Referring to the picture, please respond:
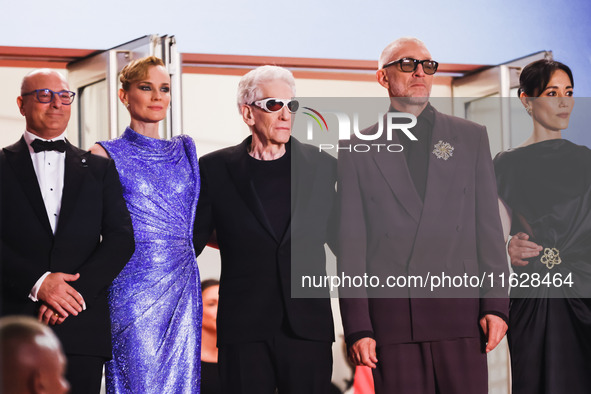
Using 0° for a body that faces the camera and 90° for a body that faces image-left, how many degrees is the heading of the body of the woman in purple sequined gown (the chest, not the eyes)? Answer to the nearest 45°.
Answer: approximately 315°

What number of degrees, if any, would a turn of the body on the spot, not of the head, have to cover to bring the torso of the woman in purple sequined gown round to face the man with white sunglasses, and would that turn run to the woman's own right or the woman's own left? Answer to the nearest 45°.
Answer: approximately 45° to the woman's own left

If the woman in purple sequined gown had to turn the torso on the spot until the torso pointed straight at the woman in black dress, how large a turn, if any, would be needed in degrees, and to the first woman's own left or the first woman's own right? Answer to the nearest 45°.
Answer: approximately 45° to the first woman's own left

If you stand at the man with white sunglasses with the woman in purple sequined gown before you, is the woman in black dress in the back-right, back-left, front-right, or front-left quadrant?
back-right

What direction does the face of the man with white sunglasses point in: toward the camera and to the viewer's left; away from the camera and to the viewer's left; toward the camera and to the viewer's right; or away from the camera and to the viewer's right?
toward the camera and to the viewer's right
